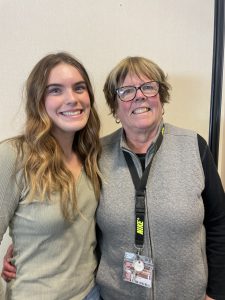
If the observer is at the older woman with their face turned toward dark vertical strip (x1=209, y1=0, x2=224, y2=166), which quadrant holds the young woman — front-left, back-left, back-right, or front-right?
back-left

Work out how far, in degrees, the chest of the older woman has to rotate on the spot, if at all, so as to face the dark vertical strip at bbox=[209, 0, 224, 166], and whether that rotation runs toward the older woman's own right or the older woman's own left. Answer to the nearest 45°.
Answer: approximately 135° to the older woman's own left

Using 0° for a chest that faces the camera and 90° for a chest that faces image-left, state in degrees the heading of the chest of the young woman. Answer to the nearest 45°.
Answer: approximately 315°

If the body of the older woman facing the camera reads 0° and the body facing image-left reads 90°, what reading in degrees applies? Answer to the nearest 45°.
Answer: approximately 0°
